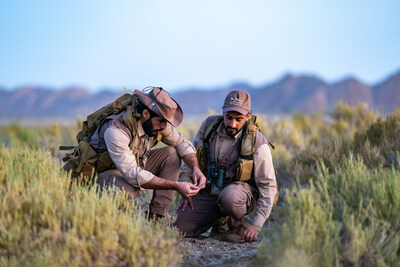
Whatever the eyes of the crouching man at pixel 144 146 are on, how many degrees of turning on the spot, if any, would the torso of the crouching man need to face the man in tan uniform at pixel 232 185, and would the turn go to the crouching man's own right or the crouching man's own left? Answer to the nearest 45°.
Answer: approximately 45° to the crouching man's own left

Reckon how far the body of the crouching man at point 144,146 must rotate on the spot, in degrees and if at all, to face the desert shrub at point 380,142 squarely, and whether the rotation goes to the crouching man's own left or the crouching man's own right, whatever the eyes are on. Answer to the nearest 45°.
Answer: approximately 90° to the crouching man's own left

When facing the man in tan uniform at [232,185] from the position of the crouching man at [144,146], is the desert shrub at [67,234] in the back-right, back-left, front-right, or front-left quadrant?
back-right

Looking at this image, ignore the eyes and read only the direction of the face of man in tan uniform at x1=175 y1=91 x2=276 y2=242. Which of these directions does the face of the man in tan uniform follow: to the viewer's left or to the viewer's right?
to the viewer's left

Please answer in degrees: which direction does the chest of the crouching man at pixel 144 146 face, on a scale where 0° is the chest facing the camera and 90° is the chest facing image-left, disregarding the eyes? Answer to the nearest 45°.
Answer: approximately 315°
